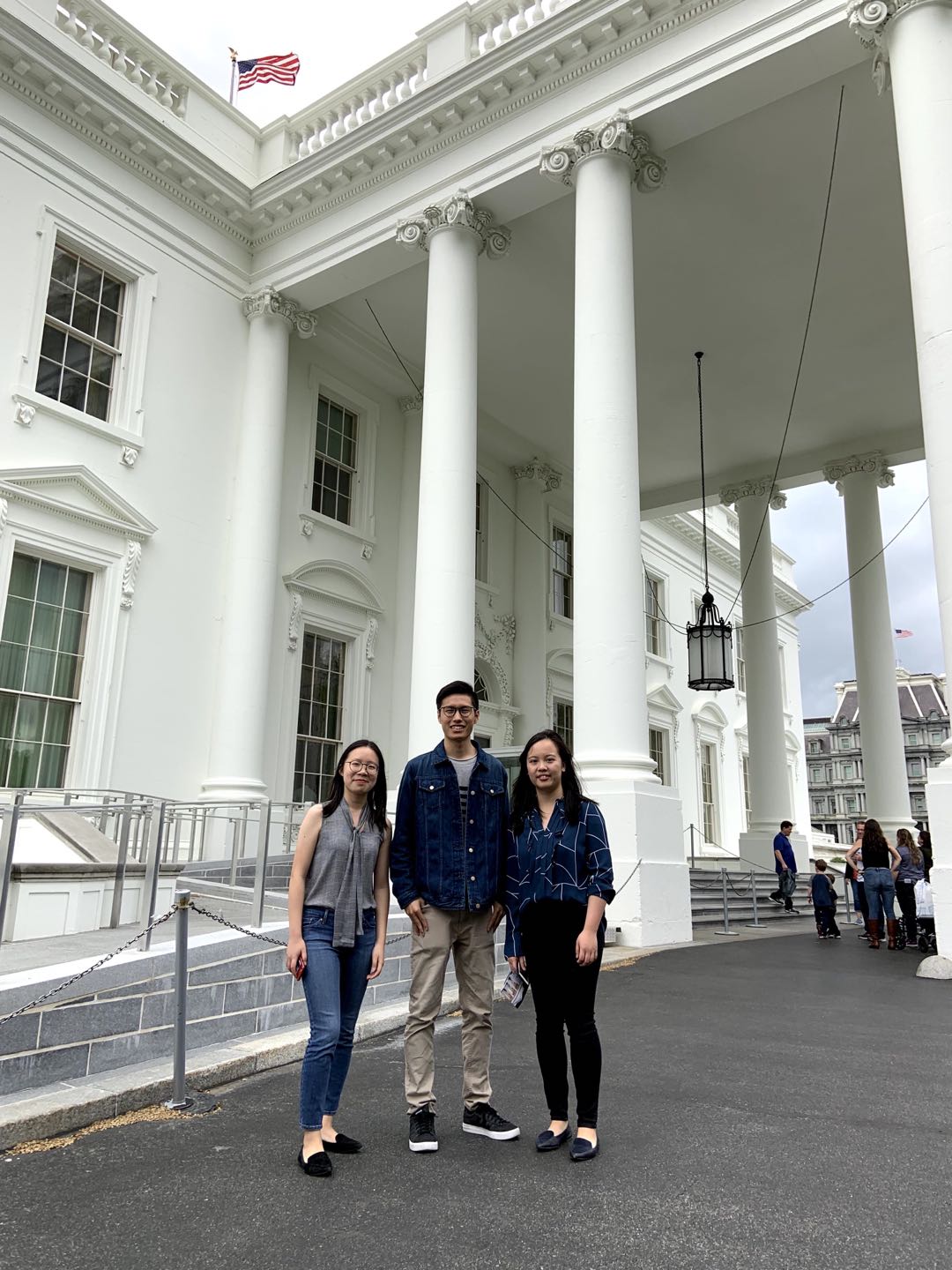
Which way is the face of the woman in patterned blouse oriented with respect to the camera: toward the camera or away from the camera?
toward the camera

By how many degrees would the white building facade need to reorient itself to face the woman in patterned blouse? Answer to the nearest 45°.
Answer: approximately 45° to its right

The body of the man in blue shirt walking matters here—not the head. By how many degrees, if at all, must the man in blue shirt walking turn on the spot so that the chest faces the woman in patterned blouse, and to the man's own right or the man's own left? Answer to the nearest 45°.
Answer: approximately 90° to the man's own right

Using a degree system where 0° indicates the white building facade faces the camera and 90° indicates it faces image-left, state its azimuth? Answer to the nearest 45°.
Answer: approximately 315°

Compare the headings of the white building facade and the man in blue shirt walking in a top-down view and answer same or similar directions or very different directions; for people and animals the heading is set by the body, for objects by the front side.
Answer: same or similar directions

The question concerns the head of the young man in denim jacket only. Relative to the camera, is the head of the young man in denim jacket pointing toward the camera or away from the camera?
toward the camera

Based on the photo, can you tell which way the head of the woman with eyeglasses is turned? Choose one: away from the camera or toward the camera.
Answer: toward the camera
